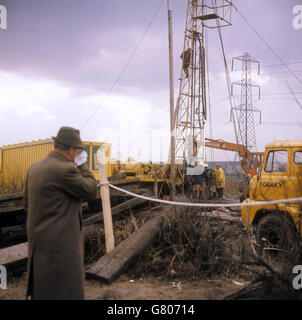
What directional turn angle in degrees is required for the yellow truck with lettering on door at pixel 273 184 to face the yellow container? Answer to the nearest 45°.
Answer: approximately 45° to its right

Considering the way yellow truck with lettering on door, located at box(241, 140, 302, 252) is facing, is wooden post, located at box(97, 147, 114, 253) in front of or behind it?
in front

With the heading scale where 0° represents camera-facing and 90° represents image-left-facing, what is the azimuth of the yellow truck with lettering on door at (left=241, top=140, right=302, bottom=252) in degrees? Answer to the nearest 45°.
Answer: approximately 90°

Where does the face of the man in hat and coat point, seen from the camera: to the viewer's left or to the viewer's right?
to the viewer's right

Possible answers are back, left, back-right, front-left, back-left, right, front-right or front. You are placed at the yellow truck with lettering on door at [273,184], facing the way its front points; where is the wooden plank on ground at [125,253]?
front-left

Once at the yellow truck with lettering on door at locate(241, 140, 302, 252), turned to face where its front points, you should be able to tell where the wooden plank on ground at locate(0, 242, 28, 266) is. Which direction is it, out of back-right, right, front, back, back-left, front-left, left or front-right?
front-left
